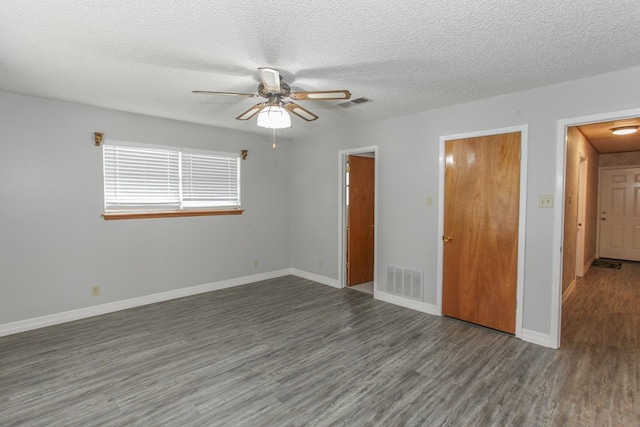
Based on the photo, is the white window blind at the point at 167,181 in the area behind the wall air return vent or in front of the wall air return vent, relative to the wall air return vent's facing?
in front

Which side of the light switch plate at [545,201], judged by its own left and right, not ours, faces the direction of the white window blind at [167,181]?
right

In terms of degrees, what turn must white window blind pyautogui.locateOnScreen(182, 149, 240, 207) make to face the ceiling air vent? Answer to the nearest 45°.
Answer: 0° — it already faces it

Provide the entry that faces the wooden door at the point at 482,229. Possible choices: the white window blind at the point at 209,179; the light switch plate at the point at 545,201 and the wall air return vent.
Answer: the white window blind

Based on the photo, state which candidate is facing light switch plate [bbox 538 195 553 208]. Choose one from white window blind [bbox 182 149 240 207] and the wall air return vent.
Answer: the white window blind

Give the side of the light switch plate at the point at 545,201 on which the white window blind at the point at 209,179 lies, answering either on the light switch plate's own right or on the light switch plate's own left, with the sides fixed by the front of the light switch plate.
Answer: on the light switch plate's own right

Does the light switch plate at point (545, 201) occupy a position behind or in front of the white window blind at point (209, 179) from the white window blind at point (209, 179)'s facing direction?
in front

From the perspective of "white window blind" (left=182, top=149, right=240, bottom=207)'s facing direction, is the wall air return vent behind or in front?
in front

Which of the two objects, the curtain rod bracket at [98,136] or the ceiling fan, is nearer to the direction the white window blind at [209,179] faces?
the ceiling fan

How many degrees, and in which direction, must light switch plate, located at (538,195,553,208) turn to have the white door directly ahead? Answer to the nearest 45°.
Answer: approximately 180°

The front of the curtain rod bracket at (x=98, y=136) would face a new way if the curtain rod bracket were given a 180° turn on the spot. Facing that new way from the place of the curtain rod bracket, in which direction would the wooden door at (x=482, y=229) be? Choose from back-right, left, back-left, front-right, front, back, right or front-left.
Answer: back-right

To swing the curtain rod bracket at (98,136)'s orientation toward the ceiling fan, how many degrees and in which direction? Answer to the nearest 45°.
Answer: approximately 45° to its left

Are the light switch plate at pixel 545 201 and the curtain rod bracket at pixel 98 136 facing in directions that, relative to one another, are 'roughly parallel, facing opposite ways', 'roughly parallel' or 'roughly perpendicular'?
roughly perpendicular

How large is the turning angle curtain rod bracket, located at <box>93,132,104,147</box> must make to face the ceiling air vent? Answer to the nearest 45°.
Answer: approximately 45° to its left

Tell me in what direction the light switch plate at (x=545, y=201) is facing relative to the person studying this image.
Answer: facing the viewer

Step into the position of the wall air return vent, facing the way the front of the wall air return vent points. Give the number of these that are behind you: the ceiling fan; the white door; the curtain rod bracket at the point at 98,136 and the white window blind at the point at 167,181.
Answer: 1

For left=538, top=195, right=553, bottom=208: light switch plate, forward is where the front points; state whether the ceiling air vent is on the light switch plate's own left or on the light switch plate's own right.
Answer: on the light switch plate's own right

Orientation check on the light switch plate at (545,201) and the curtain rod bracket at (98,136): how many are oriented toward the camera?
2
